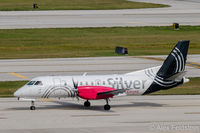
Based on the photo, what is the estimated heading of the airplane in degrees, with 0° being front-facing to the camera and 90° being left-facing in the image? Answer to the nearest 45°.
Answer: approximately 90°
